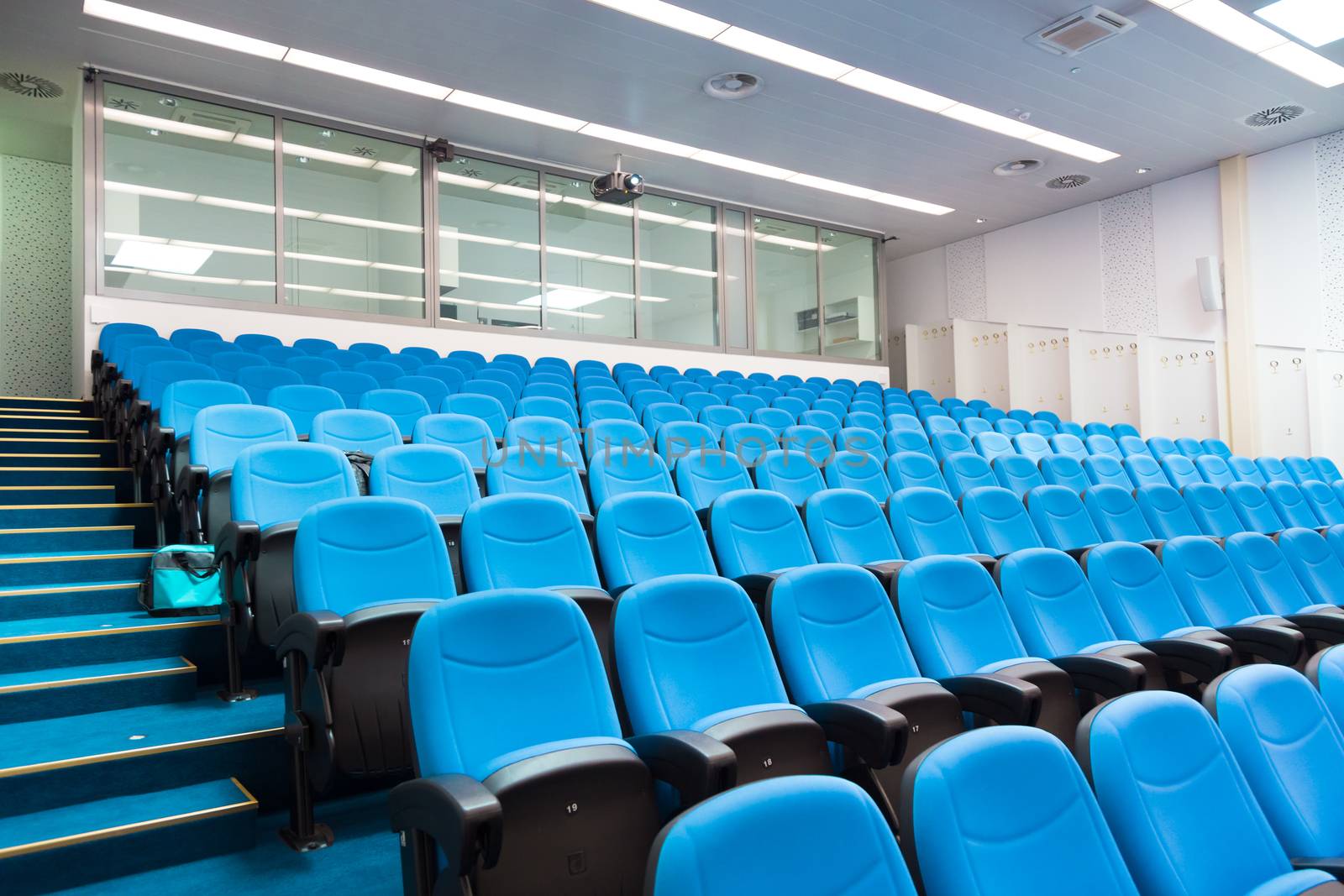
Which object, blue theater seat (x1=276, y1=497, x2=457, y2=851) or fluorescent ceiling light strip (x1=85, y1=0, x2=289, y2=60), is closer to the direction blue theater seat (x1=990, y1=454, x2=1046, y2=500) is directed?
the blue theater seat

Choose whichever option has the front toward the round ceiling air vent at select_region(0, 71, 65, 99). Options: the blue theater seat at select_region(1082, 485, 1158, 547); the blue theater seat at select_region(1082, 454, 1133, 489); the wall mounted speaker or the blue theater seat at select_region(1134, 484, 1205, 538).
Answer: the wall mounted speaker

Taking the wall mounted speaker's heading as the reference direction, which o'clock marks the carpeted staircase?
The carpeted staircase is roughly at 11 o'clock from the wall mounted speaker.

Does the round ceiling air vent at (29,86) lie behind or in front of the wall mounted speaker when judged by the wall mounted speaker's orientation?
in front

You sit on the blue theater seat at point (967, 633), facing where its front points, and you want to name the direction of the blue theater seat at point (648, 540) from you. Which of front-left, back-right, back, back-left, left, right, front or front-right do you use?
back-right

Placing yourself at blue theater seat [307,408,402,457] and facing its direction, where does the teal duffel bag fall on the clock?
The teal duffel bag is roughly at 1 o'clock from the blue theater seat.

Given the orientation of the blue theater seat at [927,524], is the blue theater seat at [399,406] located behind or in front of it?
behind

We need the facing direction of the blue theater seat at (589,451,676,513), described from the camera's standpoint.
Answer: facing the viewer and to the right of the viewer

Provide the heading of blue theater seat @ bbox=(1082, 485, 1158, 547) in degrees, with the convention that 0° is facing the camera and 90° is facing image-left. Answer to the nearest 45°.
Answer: approximately 315°

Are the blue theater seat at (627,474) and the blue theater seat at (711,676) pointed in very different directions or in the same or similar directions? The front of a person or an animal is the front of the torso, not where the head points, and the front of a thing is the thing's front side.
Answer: same or similar directions

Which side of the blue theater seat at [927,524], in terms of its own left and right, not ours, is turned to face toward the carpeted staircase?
right

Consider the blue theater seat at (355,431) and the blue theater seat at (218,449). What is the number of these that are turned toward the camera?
2

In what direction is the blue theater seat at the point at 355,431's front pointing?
toward the camera

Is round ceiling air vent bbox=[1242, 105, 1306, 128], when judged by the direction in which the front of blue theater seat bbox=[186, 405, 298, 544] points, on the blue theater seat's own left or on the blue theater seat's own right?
on the blue theater seat's own left

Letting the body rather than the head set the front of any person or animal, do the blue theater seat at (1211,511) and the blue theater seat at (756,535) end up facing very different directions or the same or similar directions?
same or similar directions

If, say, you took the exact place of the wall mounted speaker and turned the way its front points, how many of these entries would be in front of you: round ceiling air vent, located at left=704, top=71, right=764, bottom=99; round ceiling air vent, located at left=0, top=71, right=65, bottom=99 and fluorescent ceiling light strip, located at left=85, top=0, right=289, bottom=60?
3

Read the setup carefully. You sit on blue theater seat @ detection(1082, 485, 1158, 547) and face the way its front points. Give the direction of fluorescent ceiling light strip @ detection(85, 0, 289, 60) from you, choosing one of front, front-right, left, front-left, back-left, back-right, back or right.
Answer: back-right

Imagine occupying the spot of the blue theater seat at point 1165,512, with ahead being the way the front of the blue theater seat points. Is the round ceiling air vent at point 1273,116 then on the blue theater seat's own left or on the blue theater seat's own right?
on the blue theater seat's own left
